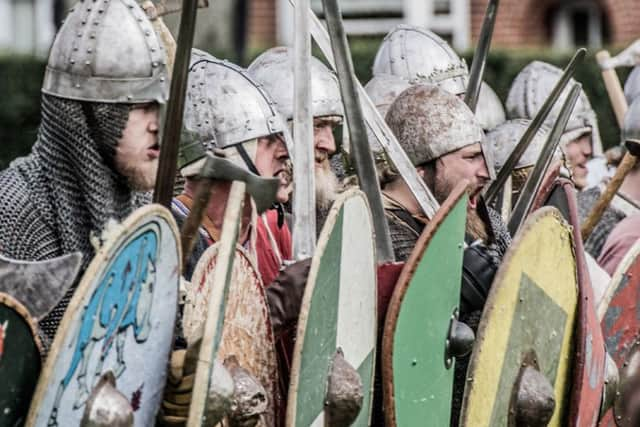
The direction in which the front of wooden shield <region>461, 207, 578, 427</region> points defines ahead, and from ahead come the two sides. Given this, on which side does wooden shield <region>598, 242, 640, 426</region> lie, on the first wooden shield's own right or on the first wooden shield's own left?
on the first wooden shield's own left

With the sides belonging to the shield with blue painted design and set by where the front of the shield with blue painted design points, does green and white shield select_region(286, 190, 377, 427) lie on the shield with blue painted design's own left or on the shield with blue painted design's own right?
on the shield with blue painted design's own left

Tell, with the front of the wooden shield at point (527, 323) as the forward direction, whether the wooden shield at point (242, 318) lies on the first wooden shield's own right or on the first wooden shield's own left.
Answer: on the first wooden shield's own right

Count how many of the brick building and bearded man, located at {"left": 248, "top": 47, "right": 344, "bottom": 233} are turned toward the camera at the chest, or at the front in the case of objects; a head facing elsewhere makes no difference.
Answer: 1
